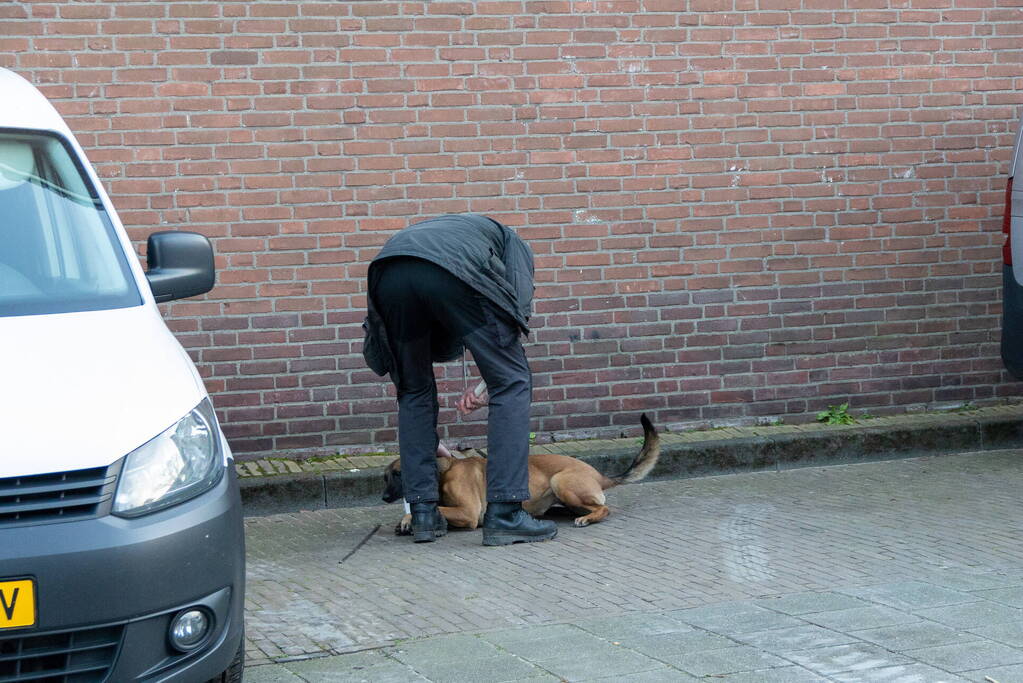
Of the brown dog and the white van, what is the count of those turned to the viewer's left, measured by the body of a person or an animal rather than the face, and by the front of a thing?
1

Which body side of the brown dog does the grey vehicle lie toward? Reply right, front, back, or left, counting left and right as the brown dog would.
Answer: back

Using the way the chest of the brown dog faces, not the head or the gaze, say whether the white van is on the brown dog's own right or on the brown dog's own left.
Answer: on the brown dog's own left

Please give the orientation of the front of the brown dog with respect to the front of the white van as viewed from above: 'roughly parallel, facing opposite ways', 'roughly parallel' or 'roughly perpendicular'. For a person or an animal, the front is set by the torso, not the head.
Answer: roughly perpendicular

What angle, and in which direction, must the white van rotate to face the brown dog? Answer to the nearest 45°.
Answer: approximately 135° to its left

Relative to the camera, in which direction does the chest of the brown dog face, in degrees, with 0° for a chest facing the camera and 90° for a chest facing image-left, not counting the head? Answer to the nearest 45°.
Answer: approximately 90°
